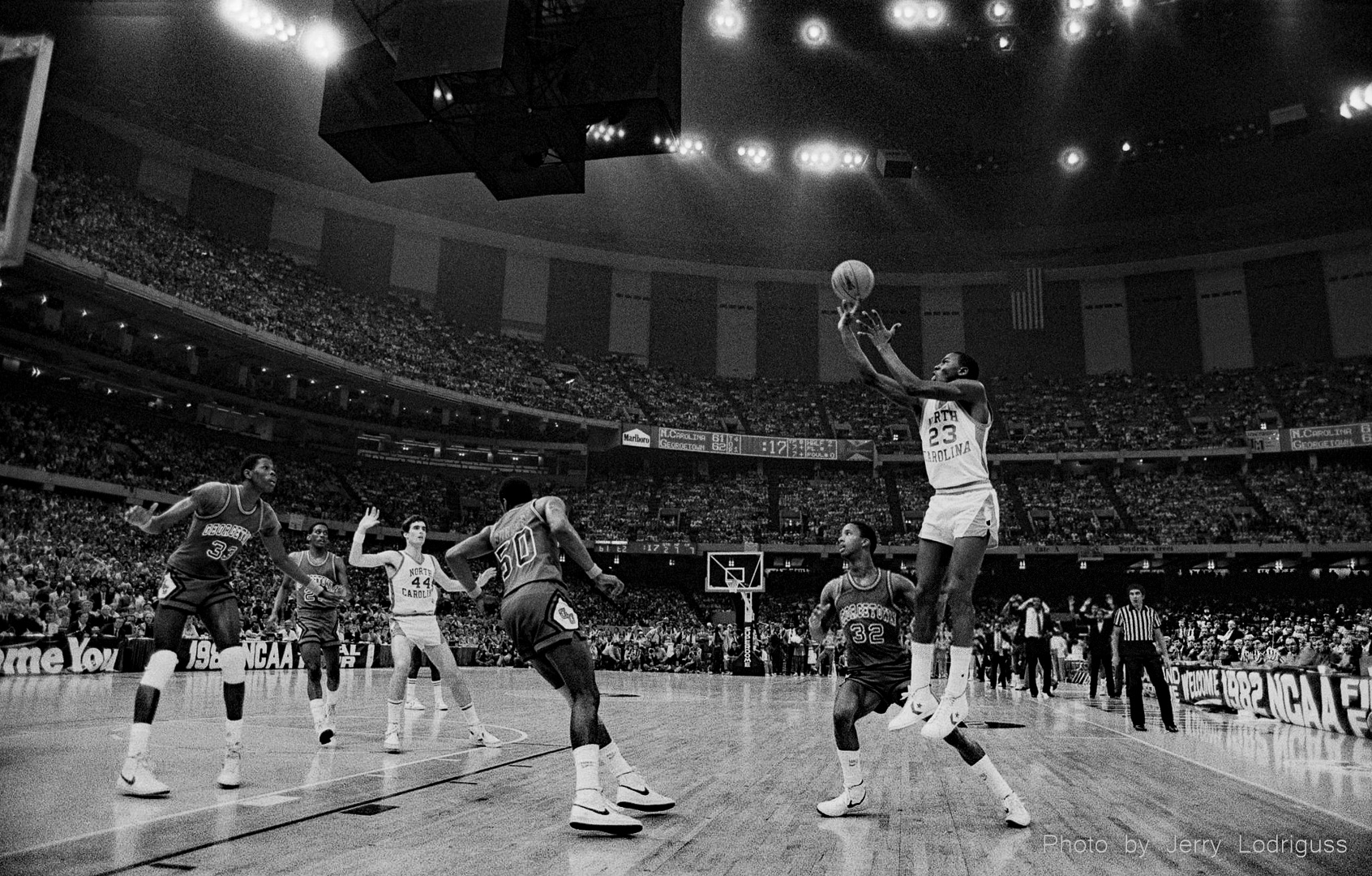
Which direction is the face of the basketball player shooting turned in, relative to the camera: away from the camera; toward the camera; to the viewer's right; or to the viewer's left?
to the viewer's left

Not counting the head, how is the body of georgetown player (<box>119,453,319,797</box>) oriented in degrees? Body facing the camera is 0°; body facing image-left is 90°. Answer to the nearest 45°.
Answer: approximately 315°

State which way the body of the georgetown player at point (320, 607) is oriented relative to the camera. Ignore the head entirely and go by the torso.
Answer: toward the camera

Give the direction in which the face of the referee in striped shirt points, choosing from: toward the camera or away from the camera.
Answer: toward the camera

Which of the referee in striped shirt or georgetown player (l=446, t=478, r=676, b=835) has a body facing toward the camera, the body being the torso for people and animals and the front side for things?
the referee in striped shirt

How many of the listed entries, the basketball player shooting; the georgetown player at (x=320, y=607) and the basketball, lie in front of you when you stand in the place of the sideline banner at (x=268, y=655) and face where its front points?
3

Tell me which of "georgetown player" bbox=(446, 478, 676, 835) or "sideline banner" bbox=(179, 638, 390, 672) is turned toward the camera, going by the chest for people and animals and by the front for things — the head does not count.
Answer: the sideline banner

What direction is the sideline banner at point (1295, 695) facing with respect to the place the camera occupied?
facing the viewer and to the left of the viewer

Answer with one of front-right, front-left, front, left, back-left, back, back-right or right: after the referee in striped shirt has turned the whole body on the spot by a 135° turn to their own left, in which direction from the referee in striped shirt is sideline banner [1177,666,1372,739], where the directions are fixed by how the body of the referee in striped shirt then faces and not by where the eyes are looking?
front

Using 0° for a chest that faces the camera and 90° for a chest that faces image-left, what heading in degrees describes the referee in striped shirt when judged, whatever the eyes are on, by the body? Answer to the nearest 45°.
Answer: approximately 0°

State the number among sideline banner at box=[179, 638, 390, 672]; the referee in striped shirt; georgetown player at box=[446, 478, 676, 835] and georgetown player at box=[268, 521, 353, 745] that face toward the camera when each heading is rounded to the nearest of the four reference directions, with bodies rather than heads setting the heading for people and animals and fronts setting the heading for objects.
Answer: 3

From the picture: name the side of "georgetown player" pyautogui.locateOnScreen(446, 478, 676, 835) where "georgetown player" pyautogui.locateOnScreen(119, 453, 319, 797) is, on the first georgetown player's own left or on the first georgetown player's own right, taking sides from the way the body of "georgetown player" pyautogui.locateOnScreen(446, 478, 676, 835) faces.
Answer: on the first georgetown player's own left

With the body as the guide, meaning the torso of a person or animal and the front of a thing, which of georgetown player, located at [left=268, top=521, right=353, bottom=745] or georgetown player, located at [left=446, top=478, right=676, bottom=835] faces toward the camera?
georgetown player, located at [left=268, top=521, right=353, bottom=745]

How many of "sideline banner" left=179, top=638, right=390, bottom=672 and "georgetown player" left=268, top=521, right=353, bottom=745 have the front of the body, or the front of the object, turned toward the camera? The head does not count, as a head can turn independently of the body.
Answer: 2
